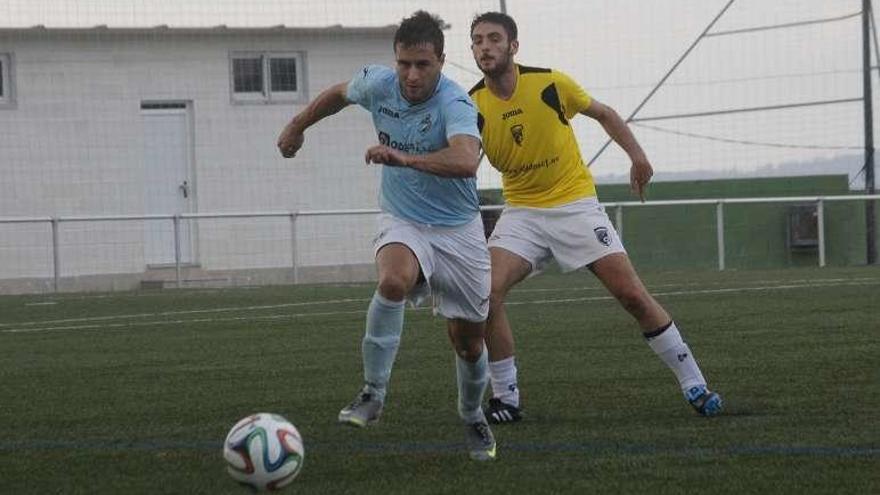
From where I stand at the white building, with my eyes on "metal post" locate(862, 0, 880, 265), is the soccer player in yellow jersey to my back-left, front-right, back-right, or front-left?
front-right

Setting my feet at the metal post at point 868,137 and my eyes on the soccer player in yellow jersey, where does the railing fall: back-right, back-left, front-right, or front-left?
front-right

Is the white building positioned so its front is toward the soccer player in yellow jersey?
yes

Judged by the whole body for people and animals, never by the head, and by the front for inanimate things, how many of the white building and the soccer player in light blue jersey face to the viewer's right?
0

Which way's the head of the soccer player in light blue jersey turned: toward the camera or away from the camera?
toward the camera

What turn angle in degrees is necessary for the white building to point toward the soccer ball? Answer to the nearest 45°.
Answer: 0° — it already faces it

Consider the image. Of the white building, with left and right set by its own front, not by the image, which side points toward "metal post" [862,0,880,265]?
left

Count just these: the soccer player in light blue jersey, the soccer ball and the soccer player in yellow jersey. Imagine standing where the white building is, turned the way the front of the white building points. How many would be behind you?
0

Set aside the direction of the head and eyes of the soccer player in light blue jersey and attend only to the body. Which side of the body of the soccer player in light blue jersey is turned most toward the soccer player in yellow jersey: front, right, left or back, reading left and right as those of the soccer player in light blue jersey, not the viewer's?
back

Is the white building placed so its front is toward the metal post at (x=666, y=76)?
no

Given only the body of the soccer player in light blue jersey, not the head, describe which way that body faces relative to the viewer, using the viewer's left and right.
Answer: facing the viewer and to the left of the viewer

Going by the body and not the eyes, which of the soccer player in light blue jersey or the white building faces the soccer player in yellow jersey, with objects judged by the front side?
the white building

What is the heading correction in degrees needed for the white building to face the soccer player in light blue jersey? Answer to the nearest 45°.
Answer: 0° — it already faces them

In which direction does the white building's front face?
toward the camera

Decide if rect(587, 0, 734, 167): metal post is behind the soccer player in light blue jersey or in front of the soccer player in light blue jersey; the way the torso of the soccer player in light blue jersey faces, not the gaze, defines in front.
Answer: behind
